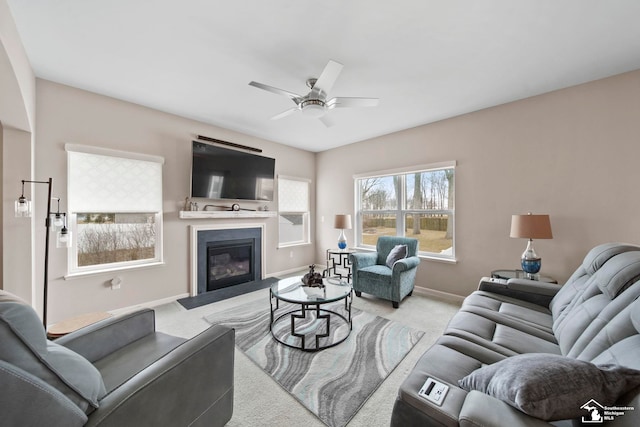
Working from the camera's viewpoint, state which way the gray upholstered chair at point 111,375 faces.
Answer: facing away from the viewer and to the right of the viewer

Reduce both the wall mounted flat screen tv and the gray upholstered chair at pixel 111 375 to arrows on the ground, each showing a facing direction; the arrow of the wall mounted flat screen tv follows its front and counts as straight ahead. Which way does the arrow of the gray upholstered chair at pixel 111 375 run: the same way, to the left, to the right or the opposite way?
to the left

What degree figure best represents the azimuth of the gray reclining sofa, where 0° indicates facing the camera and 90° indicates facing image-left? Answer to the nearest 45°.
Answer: approximately 90°

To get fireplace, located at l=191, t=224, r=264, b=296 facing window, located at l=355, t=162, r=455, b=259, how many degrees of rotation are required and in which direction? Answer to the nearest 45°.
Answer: approximately 45° to its left

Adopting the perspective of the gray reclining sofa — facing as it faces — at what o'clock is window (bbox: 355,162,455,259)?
The window is roughly at 2 o'clock from the gray reclining sofa.

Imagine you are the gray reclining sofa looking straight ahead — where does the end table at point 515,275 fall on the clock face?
The end table is roughly at 3 o'clock from the gray reclining sofa.

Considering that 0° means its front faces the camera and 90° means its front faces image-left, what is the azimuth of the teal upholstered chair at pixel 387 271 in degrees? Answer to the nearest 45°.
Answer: approximately 45°
